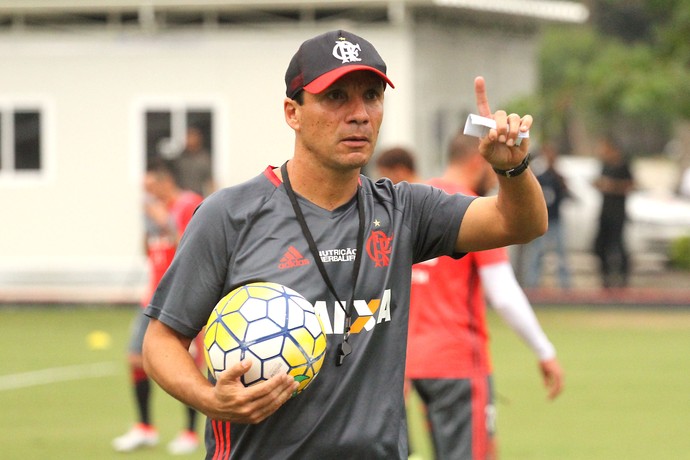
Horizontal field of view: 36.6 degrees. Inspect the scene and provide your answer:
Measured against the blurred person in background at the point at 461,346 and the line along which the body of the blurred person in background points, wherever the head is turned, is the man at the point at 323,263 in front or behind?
behind

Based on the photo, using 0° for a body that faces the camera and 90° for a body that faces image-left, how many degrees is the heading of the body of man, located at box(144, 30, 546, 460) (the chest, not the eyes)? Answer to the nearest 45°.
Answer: approximately 315°

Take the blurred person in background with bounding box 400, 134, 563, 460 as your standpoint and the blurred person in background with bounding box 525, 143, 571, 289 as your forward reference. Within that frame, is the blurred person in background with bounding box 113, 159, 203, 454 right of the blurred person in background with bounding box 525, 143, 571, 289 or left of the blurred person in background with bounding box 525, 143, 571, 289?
left

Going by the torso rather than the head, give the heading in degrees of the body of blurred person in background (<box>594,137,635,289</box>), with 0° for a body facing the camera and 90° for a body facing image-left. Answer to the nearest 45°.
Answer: approximately 0°

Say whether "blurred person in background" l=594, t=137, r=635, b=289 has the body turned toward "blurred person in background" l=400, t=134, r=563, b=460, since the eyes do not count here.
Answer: yes
